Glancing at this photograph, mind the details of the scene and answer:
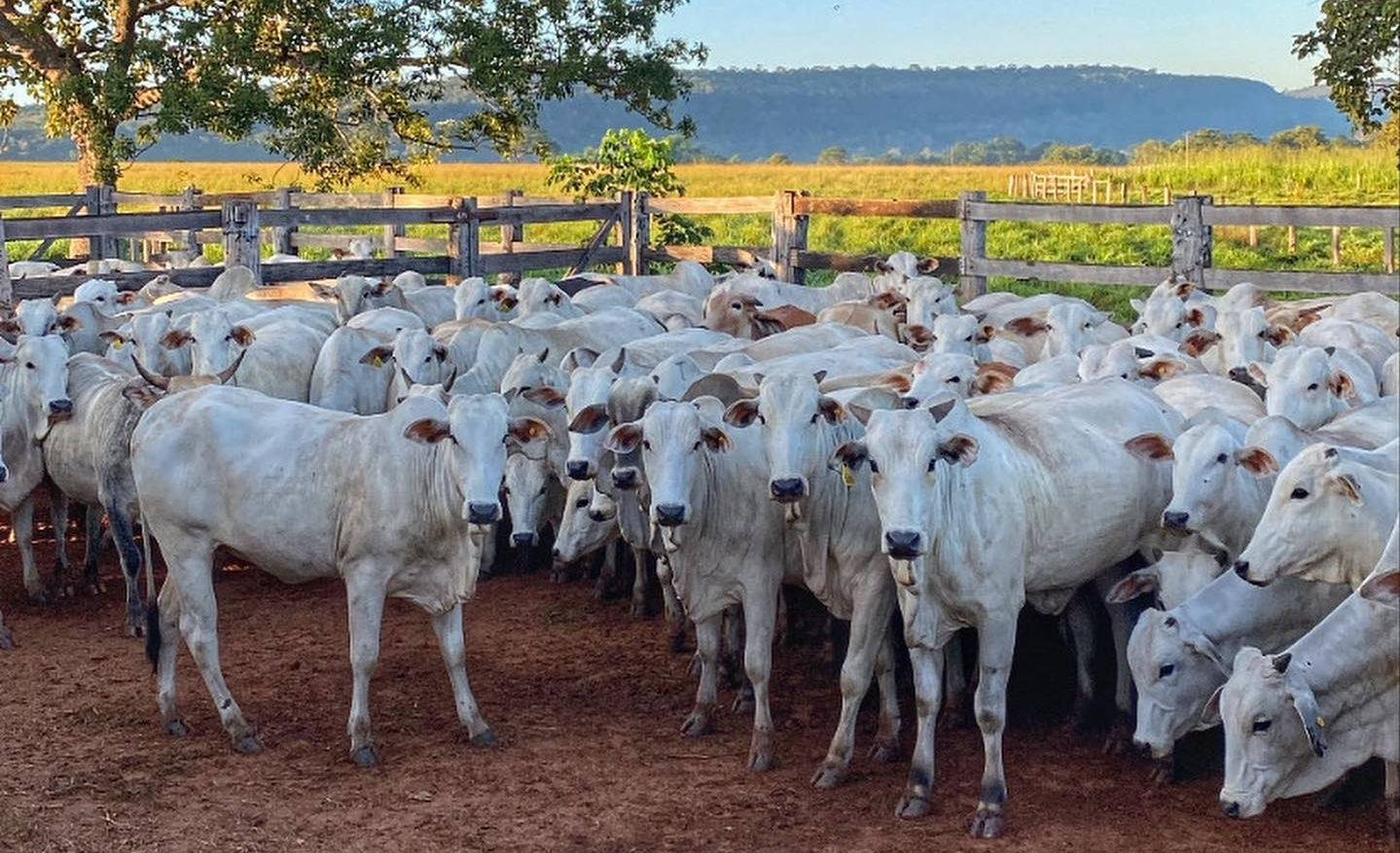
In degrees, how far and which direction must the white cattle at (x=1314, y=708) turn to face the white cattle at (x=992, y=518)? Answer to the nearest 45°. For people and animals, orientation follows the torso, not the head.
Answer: approximately 90° to its right

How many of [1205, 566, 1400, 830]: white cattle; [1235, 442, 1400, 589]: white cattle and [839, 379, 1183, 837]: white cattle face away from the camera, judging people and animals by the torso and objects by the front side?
0

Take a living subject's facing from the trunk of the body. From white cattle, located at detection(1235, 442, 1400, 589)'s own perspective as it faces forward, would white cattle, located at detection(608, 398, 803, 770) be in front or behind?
in front

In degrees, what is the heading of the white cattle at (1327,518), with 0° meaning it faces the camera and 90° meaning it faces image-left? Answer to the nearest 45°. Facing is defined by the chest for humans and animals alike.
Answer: approximately 90°

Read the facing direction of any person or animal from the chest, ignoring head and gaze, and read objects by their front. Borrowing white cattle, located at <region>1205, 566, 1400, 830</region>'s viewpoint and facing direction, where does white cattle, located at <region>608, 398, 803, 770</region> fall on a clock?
white cattle, located at <region>608, 398, 803, 770</region> is roughly at 2 o'clock from white cattle, located at <region>1205, 566, 1400, 830</region>.

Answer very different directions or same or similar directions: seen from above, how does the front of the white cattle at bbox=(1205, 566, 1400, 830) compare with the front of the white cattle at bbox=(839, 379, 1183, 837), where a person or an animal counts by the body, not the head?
same or similar directions

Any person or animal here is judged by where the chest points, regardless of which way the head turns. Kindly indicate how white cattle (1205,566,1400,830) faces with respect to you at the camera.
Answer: facing the viewer and to the left of the viewer

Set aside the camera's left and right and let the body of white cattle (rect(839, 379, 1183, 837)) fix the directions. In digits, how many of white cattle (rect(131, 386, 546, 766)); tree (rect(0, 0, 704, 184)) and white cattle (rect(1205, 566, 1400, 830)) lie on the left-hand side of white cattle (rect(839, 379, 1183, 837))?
1

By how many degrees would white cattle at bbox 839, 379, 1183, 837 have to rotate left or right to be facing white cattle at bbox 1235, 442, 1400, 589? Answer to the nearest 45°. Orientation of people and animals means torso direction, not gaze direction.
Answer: approximately 135° to its left

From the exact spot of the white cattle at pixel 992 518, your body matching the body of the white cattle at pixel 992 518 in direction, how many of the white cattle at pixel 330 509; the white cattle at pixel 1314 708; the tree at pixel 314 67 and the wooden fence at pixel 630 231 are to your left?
1

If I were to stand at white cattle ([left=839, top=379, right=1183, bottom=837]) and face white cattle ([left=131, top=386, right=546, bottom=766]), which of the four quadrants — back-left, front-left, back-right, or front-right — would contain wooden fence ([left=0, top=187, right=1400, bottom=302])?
front-right

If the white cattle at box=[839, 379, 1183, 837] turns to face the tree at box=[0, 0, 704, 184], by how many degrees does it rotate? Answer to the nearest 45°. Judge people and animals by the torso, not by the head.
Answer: approximately 90° to its right

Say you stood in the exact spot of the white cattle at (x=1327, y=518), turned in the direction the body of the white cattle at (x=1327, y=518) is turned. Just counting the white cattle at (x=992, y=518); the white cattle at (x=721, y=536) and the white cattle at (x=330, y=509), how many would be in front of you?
3
